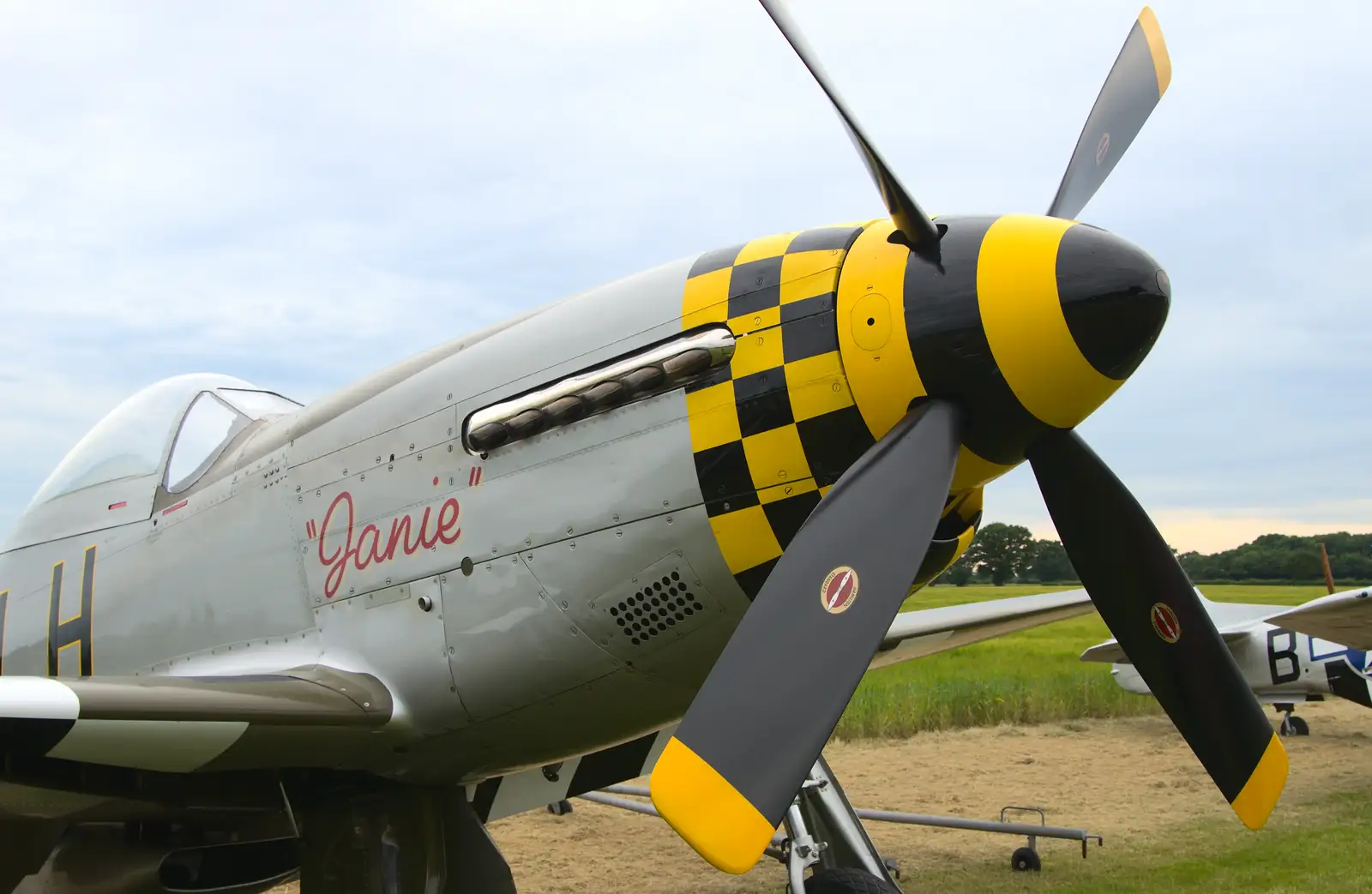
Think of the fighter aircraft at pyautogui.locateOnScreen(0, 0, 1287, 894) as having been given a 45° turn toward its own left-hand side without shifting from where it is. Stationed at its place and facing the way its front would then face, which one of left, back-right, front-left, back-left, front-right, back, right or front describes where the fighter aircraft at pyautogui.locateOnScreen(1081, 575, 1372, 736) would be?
front-left

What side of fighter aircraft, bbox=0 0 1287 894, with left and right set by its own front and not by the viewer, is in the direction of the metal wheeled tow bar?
left
